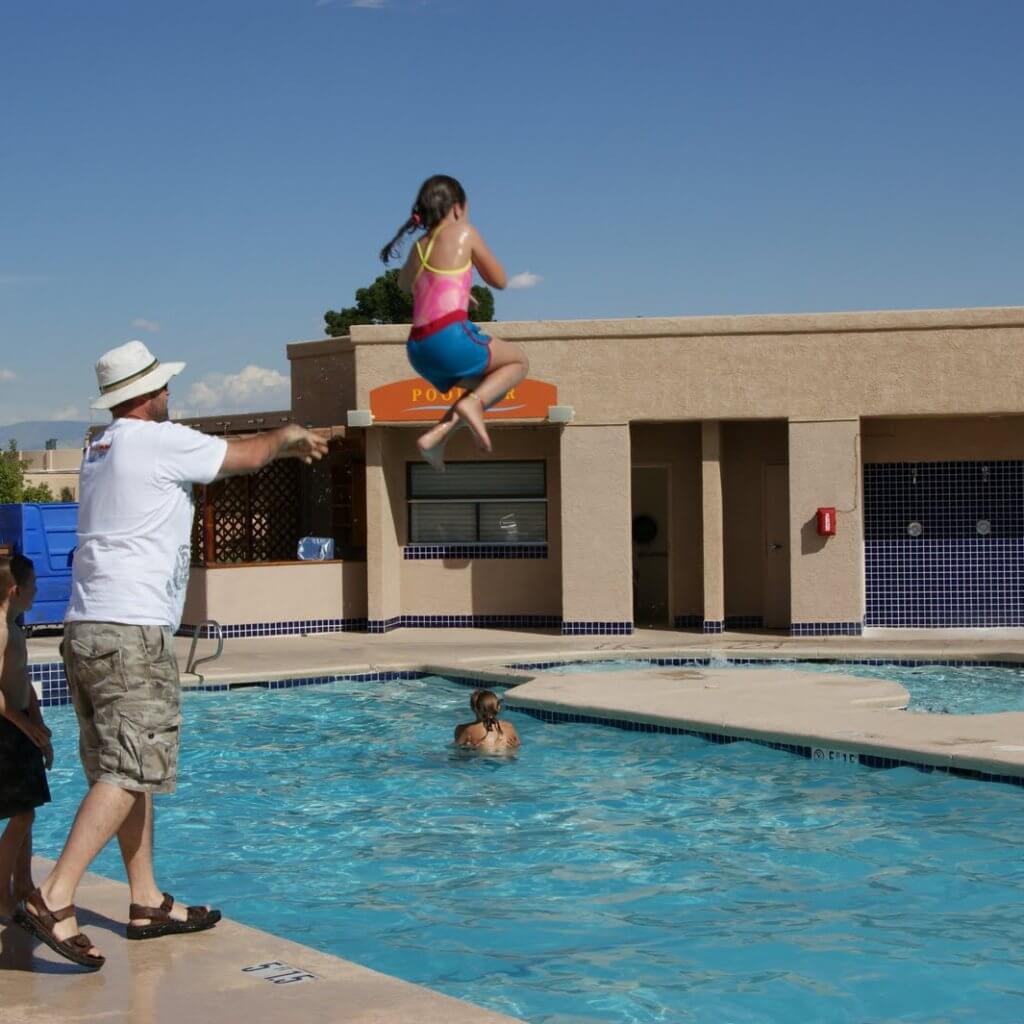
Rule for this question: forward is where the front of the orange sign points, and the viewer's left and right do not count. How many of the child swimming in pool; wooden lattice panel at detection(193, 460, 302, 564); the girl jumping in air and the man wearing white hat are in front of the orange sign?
3

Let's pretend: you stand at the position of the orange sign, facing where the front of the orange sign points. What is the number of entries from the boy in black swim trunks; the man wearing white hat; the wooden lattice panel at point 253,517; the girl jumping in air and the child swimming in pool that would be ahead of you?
4

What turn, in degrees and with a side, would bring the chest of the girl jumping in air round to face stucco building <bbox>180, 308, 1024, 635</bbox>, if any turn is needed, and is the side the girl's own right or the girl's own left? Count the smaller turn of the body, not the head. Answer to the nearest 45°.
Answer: approximately 45° to the girl's own left

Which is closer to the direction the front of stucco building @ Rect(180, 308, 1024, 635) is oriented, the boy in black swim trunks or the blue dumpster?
the boy in black swim trunks

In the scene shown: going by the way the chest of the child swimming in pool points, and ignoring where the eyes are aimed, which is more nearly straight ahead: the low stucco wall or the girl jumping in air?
the low stucco wall

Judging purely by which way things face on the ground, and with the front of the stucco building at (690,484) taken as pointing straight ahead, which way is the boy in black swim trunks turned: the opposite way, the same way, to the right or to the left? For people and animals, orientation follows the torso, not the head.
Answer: to the left

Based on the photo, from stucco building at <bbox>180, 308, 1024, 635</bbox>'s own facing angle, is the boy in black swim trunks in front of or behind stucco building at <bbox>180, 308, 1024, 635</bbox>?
in front

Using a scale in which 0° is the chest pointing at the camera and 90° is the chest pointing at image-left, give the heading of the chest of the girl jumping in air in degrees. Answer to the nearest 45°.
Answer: approximately 225°

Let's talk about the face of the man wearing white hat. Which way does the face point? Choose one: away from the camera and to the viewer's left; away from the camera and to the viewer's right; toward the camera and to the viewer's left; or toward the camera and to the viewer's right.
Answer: away from the camera and to the viewer's right

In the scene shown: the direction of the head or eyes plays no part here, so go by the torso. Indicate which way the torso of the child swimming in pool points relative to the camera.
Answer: away from the camera

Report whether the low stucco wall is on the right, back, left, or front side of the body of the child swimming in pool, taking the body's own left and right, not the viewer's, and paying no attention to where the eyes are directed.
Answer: front

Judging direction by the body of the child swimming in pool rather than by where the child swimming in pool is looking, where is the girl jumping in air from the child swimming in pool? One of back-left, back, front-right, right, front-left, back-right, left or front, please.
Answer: back

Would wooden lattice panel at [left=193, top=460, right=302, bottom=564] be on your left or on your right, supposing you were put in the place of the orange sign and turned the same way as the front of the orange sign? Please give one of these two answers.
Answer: on your right

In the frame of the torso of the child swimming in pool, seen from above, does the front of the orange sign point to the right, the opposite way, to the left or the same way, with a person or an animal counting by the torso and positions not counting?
the opposite way

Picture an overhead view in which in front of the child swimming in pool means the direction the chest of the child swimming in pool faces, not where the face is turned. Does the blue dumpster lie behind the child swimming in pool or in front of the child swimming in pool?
in front

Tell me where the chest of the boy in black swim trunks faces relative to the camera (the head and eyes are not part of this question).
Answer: to the viewer's right

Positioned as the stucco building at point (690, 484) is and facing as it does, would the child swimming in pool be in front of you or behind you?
in front
